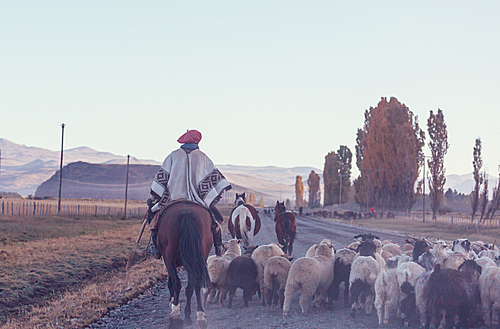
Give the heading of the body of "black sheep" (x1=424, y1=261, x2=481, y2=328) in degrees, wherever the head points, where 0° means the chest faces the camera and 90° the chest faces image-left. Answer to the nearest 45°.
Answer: approximately 225°

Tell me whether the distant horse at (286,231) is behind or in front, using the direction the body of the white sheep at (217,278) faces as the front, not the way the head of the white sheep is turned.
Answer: in front

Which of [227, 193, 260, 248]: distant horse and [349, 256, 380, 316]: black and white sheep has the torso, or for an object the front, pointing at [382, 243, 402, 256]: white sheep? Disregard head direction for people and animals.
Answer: [349, 256, 380, 316]: black and white sheep

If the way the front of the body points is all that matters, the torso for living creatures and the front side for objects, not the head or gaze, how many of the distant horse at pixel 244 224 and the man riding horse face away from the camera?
2

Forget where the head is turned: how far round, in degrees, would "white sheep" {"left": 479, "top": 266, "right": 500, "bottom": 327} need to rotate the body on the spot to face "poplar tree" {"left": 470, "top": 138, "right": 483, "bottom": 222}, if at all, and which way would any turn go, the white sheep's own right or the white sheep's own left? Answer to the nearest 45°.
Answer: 0° — it already faces it

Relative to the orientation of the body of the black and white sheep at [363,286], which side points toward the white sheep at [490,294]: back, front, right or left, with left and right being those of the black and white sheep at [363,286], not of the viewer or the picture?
right

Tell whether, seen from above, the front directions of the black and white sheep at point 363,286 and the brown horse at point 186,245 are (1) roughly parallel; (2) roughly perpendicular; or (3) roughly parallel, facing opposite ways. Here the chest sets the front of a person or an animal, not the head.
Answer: roughly parallel

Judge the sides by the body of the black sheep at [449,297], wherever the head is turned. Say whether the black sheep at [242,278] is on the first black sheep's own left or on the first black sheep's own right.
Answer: on the first black sheep's own left

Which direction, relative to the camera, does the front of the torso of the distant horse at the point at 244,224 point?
away from the camera

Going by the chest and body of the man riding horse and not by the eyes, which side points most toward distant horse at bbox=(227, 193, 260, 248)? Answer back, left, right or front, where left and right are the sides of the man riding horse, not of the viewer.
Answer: front

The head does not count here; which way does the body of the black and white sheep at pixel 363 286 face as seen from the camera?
away from the camera

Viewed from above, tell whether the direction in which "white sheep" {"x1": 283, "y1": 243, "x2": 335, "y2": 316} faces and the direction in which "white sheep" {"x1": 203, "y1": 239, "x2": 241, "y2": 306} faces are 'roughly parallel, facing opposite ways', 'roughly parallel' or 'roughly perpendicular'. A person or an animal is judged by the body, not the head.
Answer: roughly parallel

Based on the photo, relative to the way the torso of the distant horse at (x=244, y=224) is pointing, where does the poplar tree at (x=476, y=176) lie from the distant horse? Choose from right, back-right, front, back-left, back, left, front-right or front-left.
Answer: front-right

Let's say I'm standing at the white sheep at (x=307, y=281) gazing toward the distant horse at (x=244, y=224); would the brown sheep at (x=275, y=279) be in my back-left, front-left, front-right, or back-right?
front-left

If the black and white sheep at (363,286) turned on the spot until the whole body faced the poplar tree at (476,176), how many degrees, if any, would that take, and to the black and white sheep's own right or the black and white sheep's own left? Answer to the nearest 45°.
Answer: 0° — it already faces it

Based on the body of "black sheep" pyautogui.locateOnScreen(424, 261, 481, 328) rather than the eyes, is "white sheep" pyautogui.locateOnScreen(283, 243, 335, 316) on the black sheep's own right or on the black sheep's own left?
on the black sheep's own left

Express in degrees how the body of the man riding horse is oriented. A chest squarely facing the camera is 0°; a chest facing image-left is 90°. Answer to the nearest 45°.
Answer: approximately 180°

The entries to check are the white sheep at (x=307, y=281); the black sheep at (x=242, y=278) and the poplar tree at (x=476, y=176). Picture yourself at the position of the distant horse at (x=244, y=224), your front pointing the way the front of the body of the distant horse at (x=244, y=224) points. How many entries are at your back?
2

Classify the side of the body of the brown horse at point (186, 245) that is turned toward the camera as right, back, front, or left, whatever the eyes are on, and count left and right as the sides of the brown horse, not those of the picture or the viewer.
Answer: back

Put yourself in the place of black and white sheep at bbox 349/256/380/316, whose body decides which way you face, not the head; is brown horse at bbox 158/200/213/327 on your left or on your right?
on your left
